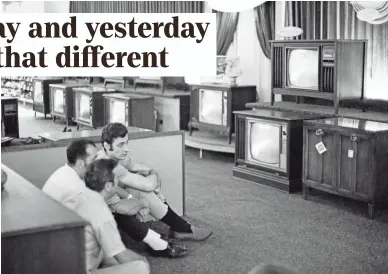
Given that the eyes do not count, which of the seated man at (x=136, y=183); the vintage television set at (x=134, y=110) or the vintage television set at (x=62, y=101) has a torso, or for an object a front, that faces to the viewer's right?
the seated man

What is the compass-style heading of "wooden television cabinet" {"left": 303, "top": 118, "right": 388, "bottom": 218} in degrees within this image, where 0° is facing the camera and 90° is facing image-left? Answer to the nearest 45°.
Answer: approximately 45°

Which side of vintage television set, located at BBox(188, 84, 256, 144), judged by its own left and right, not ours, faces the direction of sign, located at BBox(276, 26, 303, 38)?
left

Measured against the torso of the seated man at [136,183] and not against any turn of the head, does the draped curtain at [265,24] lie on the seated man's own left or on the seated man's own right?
on the seated man's own left

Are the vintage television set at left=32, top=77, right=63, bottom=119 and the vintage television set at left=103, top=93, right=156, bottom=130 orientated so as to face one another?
no

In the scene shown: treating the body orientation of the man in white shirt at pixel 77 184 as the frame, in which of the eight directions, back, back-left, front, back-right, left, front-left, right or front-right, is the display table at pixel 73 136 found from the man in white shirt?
left

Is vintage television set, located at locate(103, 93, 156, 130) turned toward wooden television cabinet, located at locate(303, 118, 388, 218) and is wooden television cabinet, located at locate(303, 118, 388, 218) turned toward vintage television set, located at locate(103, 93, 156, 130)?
no

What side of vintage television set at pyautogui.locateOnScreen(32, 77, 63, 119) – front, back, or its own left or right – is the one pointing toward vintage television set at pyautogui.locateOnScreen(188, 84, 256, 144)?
left

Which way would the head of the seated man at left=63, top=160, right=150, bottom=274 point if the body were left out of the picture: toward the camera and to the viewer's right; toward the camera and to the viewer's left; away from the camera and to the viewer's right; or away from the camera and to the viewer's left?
away from the camera and to the viewer's right

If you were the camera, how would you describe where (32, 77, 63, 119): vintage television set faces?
facing the viewer and to the left of the viewer

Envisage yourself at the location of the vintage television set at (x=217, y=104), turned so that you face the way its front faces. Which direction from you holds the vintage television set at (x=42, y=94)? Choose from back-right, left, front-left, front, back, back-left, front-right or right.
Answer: right

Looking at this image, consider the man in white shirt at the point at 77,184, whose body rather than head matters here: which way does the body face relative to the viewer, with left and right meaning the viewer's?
facing to the right of the viewer

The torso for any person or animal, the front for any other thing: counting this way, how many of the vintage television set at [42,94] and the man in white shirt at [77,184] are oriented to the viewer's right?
1

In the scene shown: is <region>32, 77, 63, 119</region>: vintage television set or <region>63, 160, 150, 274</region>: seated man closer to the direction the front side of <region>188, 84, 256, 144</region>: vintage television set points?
the seated man

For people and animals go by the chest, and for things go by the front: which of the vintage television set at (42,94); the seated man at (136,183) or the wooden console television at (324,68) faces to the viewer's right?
the seated man

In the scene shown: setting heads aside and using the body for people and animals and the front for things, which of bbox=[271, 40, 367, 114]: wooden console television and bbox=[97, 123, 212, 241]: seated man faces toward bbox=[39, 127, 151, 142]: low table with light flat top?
the wooden console television
